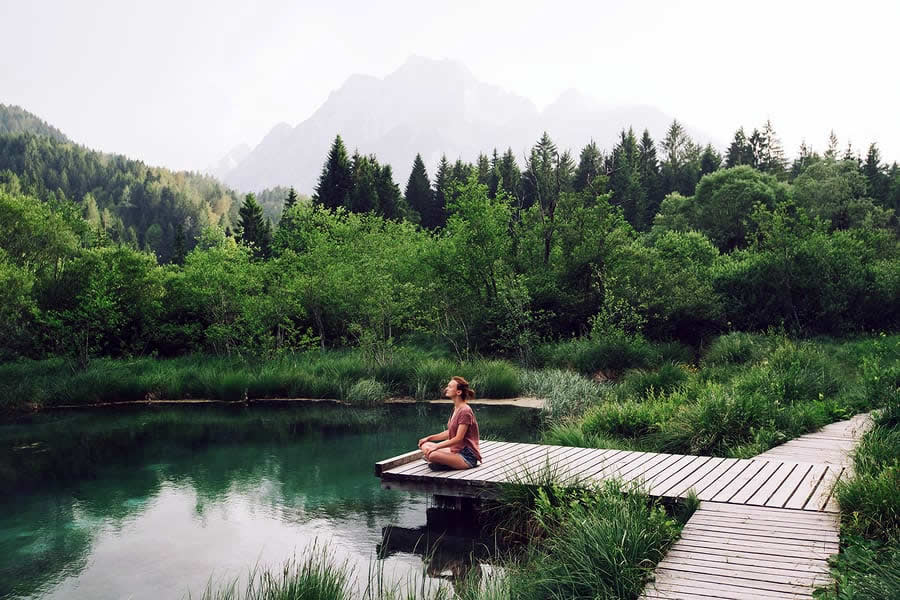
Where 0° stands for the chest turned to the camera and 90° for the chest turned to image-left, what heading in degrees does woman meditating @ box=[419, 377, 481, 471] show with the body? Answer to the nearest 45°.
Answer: approximately 90°

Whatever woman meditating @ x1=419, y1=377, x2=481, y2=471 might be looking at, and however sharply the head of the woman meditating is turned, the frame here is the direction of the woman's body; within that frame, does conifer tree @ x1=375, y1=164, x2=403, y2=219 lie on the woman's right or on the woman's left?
on the woman's right

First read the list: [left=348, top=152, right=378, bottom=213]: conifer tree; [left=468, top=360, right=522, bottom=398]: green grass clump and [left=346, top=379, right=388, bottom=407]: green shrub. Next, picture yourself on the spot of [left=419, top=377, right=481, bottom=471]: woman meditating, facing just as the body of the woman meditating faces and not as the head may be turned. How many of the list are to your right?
3

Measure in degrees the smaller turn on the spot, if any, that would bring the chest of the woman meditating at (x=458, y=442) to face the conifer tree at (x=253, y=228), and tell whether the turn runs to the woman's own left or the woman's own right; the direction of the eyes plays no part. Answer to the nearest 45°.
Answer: approximately 90° to the woman's own right

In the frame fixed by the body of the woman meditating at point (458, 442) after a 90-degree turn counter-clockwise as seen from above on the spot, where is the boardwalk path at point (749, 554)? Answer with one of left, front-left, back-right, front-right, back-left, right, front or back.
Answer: front-left

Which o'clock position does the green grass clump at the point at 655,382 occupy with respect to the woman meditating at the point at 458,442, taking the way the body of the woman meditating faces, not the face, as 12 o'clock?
The green grass clump is roughly at 4 o'clock from the woman meditating.

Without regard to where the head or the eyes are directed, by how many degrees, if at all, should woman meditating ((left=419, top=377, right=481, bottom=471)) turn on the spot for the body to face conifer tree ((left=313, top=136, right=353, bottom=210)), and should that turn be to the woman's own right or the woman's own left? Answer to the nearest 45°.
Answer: approximately 90° to the woman's own right

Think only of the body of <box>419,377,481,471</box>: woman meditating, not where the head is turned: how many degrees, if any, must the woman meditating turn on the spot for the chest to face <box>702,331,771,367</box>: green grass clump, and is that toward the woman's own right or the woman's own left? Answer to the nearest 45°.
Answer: approximately 135° to the woman's own right

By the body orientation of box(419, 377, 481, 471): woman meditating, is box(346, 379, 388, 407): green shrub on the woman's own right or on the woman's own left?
on the woman's own right

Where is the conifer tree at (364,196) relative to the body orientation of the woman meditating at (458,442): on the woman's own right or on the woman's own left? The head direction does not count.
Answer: on the woman's own right
